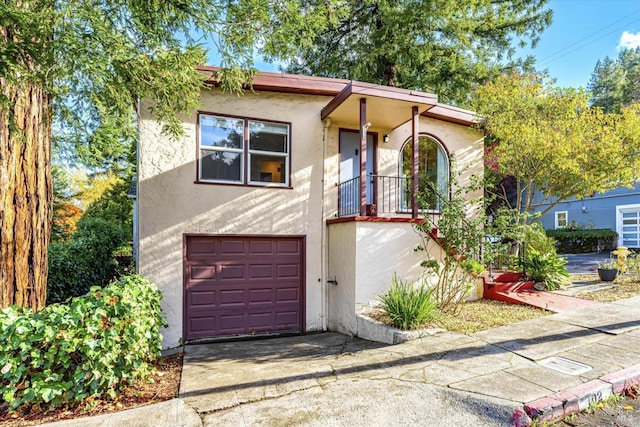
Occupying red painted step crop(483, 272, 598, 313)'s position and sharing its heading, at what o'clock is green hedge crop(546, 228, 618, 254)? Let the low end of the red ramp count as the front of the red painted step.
The green hedge is roughly at 8 o'clock from the red painted step.

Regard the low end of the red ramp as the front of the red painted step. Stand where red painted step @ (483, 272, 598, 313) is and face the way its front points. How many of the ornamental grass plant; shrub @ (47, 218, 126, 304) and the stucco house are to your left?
0

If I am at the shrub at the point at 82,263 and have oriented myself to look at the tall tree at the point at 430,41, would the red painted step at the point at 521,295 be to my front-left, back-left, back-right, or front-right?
front-right

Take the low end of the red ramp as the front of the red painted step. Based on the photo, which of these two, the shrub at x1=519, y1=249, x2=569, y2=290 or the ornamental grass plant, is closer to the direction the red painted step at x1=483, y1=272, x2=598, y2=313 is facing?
the ornamental grass plant

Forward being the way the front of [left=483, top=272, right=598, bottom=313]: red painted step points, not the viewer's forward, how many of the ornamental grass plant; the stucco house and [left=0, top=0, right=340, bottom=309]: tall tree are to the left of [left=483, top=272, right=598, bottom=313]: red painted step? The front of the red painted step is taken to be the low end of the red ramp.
0

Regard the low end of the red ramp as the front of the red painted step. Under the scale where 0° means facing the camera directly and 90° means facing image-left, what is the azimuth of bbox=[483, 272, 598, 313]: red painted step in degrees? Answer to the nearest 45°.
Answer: approximately 315°

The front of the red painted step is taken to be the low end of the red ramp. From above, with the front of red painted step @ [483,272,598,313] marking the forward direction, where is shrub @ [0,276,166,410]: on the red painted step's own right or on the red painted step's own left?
on the red painted step's own right

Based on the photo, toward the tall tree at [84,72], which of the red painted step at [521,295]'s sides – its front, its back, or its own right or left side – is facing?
right
